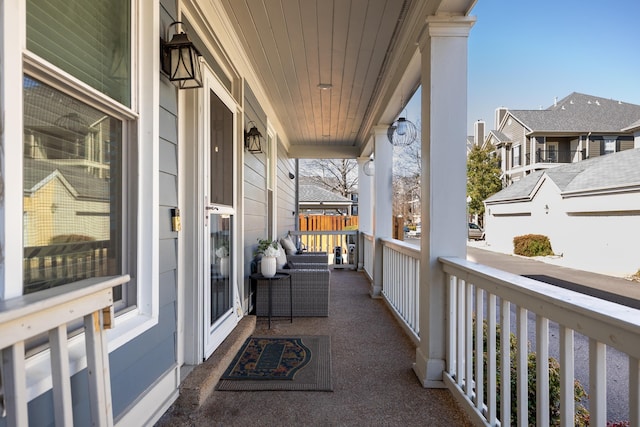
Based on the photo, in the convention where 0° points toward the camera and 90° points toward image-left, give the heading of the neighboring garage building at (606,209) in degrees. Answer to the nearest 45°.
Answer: approximately 45°

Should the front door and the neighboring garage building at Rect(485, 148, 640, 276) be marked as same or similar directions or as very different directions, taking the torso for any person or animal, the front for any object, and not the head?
very different directions

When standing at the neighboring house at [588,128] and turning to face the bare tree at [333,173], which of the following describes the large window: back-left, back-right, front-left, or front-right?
front-left

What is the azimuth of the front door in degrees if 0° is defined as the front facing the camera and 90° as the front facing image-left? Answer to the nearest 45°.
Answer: approximately 270°

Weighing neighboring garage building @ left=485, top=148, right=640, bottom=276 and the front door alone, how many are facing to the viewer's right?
1

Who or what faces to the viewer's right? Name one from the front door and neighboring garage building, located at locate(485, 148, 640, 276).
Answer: the front door

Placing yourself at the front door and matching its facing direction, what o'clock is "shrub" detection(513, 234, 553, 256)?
The shrub is roughly at 11 o'clock from the front door.

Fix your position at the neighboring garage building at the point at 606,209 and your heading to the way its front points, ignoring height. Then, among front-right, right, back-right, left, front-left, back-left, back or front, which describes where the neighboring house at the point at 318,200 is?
right
